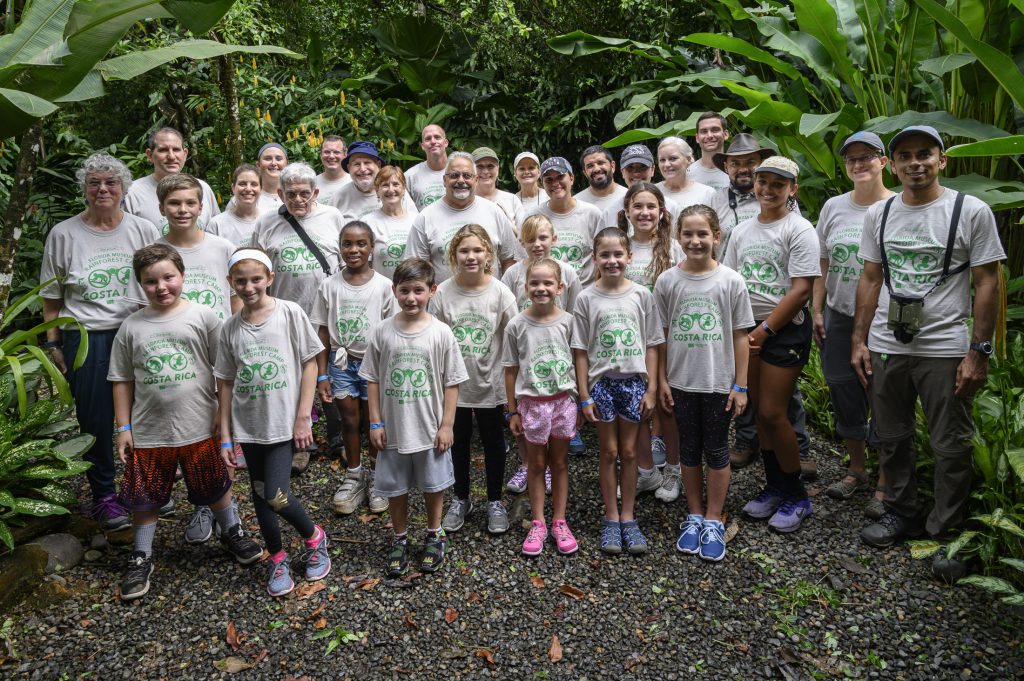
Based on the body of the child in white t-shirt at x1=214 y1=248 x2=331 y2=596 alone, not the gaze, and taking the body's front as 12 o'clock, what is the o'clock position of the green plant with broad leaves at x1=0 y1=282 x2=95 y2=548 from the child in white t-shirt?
The green plant with broad leaves is roughly at 4 o'clock from the child in white t-shirt.

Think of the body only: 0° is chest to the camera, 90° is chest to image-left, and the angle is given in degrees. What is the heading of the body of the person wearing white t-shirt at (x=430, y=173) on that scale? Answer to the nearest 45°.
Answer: approximately 0°

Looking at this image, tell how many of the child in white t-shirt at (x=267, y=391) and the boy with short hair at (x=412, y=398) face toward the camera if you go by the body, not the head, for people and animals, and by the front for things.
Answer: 2

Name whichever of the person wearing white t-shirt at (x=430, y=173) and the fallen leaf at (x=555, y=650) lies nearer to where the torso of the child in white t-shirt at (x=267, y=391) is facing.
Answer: the fallen leaf

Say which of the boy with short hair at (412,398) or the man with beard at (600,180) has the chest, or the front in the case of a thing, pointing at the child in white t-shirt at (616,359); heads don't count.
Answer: the man with beard

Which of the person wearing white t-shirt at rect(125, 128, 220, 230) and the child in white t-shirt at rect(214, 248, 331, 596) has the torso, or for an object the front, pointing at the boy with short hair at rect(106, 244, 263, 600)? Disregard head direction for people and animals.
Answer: the person wearing white t-shirt

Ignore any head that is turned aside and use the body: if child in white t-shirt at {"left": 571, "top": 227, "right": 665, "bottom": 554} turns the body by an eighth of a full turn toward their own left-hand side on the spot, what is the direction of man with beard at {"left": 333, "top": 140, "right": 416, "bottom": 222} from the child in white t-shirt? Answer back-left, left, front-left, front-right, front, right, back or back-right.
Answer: back

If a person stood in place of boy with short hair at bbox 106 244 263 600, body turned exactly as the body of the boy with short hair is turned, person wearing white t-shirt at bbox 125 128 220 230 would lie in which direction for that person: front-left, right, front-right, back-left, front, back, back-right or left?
back
